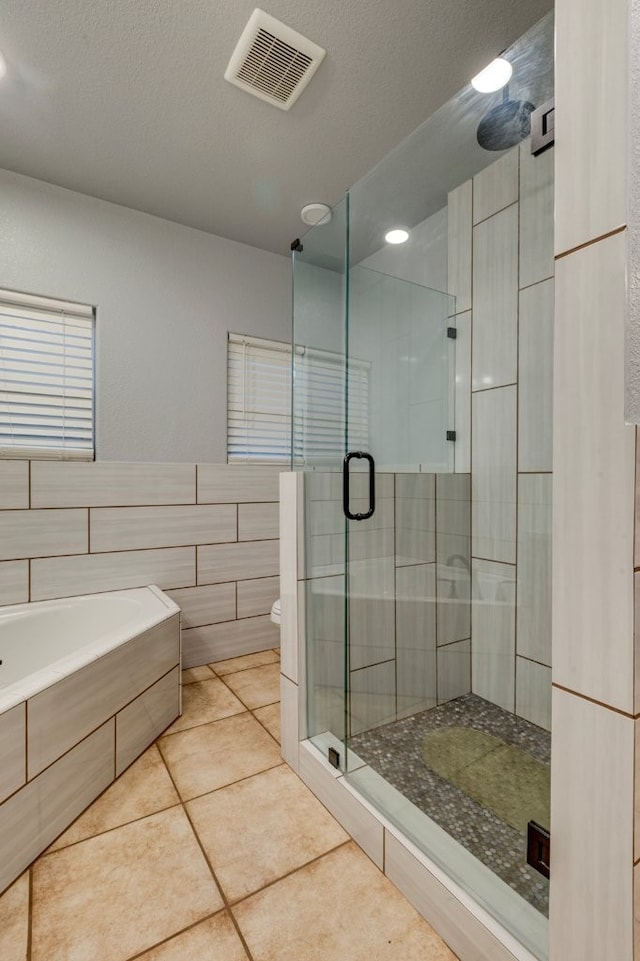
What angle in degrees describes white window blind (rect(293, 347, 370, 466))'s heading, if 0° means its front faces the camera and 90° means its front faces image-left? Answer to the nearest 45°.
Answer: approximately 315°

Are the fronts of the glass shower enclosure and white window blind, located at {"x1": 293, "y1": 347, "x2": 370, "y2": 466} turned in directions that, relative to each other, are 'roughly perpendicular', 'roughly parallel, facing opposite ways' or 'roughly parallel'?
roughly perpendicular

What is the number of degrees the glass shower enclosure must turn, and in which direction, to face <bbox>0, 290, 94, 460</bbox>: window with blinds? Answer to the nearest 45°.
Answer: approximately 45° to its right

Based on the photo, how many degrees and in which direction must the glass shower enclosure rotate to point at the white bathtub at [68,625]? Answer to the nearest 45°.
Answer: approximately 45° to its right

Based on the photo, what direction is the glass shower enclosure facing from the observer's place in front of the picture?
facing the viewer and to the left of the viewer

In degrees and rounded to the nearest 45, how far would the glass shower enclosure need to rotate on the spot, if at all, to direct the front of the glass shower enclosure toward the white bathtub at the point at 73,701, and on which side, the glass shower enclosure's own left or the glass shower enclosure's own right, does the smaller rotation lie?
approximately 45° to the glass shower enclosure's own right
